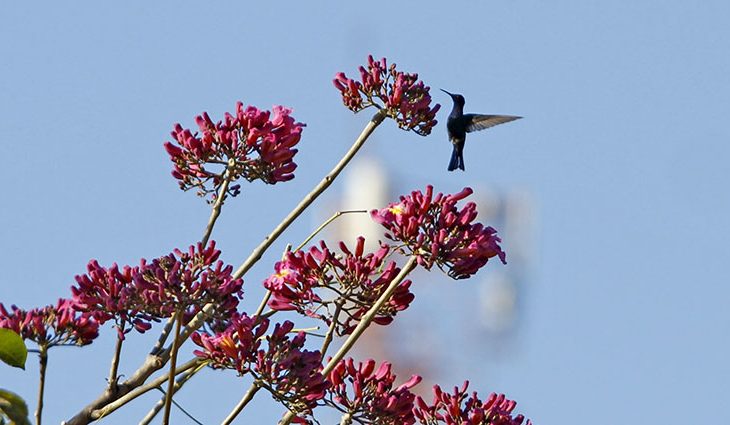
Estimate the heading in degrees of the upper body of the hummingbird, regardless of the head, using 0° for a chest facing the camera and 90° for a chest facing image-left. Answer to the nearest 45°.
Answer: approximately 90°
